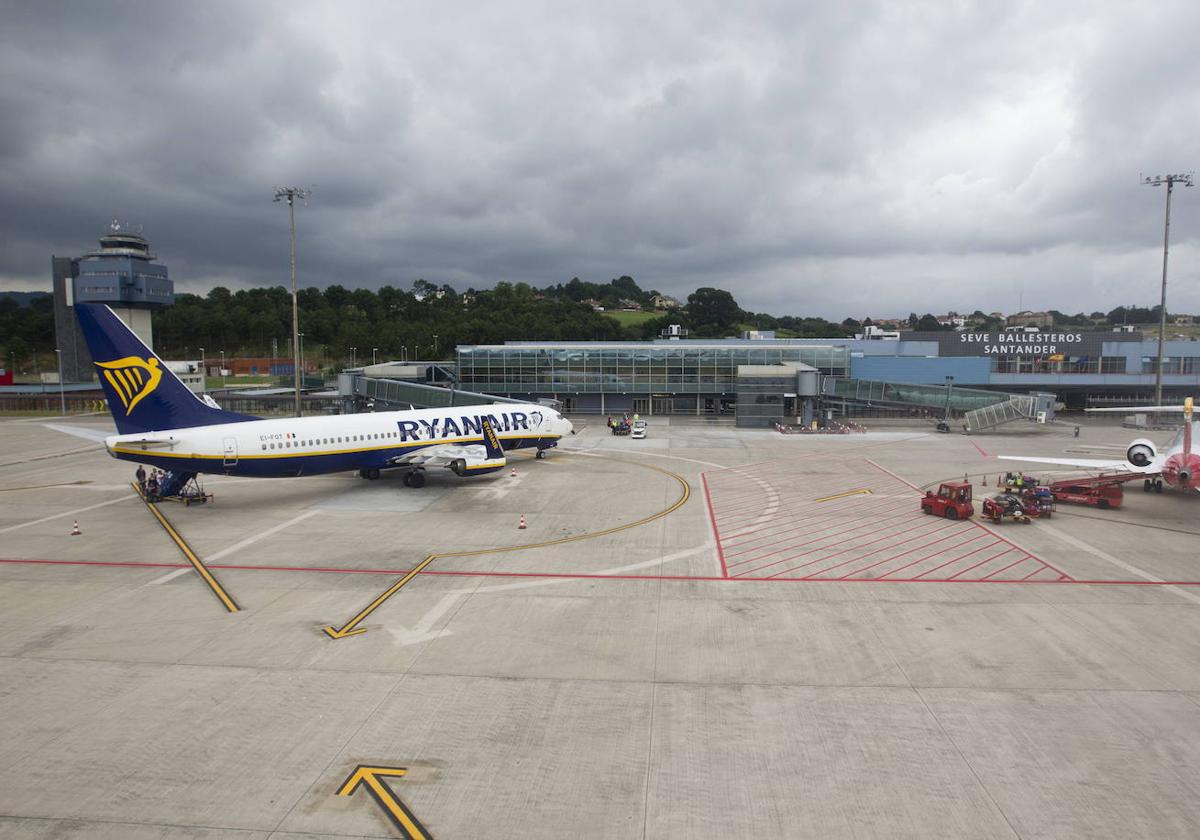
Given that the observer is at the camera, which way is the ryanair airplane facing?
facing away from the viewer and to the right of the viewer

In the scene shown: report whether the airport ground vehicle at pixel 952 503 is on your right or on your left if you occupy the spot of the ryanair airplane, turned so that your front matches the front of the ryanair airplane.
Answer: on your right
